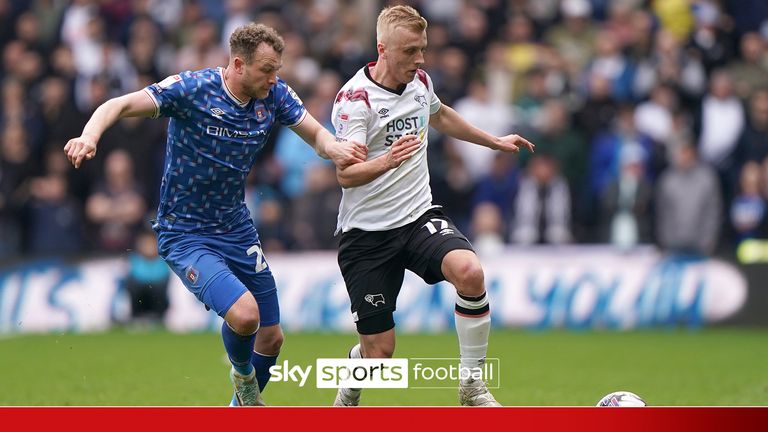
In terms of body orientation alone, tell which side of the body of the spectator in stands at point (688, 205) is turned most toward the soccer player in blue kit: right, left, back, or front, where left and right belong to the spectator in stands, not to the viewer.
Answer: front

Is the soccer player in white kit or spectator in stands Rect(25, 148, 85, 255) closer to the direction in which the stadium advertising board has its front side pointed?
the soccer player in white kit

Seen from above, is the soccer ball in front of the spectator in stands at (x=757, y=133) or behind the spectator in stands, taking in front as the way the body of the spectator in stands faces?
in front

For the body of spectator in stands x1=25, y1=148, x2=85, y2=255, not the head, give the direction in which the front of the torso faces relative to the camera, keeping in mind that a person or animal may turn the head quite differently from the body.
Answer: toward the camera

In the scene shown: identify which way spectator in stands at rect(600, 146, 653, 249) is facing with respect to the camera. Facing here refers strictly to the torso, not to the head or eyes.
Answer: toward the camera

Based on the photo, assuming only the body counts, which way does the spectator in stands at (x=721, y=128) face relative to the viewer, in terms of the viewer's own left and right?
facing the viewer

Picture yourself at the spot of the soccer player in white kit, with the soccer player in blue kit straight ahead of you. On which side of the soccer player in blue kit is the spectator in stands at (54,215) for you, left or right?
right

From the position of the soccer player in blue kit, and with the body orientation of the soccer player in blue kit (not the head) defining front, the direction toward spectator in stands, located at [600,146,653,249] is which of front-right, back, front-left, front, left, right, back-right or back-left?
left

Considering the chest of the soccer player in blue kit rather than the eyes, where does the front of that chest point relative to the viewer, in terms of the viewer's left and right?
facing the viewer and to the right of the viewer

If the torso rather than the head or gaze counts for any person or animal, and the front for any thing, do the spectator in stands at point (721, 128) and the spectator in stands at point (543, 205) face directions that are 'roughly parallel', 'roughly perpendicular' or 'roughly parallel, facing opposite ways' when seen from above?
roughly parallel
